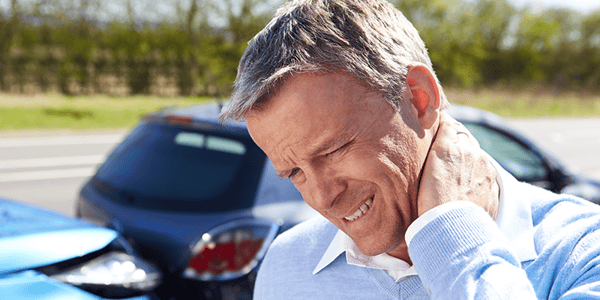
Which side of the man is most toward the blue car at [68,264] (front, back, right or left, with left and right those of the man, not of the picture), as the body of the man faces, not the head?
right

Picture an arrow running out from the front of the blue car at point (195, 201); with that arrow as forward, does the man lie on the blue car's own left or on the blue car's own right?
on the blue car's own right

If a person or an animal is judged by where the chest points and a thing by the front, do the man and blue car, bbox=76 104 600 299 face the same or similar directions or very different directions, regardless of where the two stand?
very different directions

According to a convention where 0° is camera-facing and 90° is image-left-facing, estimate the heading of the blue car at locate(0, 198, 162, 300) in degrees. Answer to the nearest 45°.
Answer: approximately 270°

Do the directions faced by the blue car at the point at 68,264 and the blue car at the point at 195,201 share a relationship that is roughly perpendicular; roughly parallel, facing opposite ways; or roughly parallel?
roughly parallel

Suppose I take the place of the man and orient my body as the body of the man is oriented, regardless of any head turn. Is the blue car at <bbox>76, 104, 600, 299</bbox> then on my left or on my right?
on my right

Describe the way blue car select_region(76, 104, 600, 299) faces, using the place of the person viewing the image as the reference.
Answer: facing away from the viewer and to the right of the viewer

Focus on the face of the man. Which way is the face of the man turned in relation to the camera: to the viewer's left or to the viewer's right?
to the viewer's left

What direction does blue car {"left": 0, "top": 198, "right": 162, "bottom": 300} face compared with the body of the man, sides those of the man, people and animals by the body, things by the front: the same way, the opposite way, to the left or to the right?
the opposite way

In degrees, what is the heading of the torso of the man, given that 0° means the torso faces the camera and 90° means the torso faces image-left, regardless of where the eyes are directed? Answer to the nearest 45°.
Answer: approximately 45°

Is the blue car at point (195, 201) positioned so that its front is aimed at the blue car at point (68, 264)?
no
